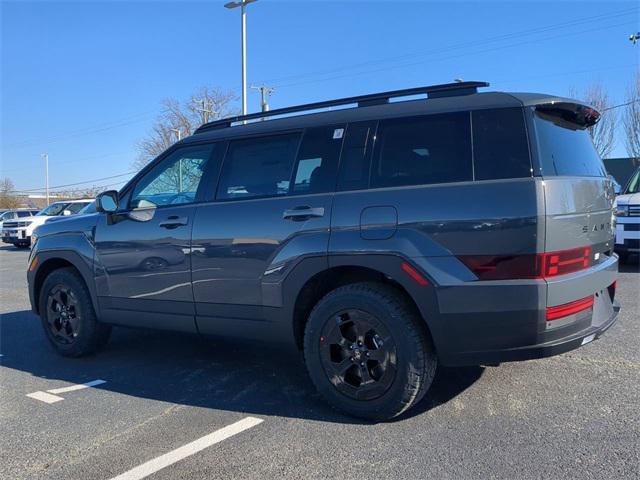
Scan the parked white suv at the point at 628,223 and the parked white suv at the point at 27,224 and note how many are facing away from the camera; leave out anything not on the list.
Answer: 0

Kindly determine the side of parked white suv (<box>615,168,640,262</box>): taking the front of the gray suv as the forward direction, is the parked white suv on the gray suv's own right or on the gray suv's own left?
on the gray suv's own right

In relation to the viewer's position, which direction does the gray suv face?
facing away from the viewer and to the left of the viewer

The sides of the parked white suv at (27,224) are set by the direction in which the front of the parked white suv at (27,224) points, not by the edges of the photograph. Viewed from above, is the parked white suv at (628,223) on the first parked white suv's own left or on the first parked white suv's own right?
on the first parked white suv's own left

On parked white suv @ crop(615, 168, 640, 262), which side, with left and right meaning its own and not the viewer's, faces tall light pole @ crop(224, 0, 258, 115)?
right

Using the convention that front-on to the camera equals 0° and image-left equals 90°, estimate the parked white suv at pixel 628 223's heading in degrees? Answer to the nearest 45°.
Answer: approximately 45°

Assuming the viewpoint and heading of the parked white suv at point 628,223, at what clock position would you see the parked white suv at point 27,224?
the parked white suv at point 27,224 is roughly at 2 o'clock from the parked white suv at point 628,223.

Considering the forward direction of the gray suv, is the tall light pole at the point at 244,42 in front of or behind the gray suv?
in front

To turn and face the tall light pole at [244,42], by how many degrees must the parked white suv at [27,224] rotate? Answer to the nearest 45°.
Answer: approximately 90° to its left

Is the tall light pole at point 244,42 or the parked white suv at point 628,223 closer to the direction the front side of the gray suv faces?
the tall light pole

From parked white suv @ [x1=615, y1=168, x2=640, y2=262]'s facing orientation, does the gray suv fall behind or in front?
in front
